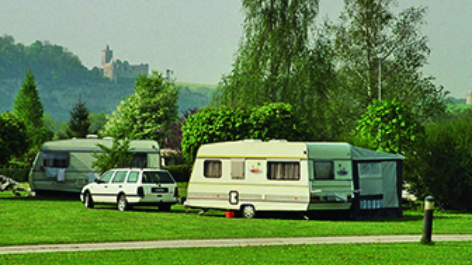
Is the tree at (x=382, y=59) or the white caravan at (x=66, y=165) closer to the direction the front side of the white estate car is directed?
the white caravan

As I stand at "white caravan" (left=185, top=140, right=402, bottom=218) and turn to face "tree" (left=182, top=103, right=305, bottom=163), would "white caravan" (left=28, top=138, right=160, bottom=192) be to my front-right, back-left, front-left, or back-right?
front-left

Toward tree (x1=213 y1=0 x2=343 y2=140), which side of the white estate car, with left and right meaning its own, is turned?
right

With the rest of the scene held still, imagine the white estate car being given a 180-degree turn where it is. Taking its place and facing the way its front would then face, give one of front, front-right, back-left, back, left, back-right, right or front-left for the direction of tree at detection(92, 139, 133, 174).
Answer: back-left

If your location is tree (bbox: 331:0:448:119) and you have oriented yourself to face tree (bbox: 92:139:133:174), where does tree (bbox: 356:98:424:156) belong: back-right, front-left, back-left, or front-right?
front-left

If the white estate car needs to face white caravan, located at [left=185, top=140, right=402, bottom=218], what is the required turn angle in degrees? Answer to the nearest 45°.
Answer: approximately 180°

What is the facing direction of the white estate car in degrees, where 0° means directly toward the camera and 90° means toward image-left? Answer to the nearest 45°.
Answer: approximately 135°

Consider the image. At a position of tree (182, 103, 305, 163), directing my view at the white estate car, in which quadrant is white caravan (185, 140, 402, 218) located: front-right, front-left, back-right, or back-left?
front-left

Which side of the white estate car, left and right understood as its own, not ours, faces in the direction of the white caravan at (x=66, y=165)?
front

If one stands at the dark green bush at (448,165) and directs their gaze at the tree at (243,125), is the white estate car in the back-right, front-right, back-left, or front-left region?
front-left

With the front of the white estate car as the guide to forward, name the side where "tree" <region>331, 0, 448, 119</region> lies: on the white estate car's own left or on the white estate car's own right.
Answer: on the white estate car's own right

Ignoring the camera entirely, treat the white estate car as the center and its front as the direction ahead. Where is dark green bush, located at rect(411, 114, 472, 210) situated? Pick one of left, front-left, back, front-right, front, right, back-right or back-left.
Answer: back-right

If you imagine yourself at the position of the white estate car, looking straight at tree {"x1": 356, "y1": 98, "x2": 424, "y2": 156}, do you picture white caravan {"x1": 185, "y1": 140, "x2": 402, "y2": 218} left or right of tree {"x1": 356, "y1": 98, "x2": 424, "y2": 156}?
right

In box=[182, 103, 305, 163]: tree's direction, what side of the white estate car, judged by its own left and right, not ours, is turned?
right
